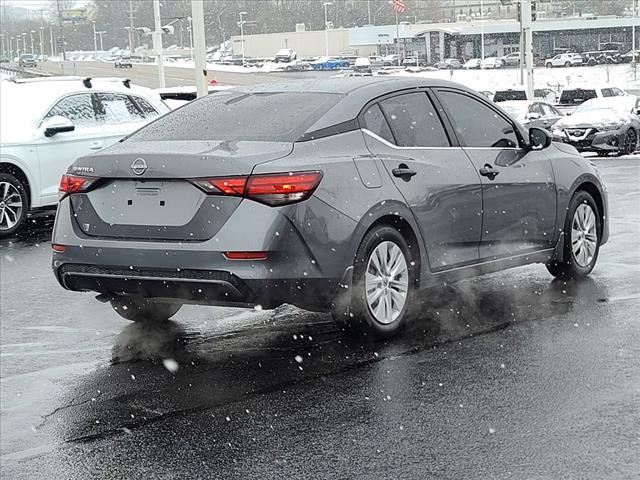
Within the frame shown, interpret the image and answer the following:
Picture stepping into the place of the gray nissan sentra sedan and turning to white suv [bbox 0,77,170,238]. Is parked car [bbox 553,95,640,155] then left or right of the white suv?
right

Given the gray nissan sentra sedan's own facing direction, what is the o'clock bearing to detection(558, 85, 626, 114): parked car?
The parked car is roughly at 11 o'clock from the gray nissan sentra sedan.

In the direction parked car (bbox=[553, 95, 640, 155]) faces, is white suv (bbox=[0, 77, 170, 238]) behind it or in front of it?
in front

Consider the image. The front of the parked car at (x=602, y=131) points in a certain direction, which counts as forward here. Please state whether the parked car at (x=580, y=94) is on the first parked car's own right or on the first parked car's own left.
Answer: on the first parked car's own right

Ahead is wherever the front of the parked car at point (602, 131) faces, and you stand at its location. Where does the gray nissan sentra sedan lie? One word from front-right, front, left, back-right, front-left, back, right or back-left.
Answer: front-left

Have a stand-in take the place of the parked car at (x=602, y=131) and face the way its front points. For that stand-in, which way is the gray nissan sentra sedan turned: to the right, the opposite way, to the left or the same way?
the opposite way

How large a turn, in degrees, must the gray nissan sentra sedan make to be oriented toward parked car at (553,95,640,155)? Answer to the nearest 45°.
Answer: approximately 45° to its left

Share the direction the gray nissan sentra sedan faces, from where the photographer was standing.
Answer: facing away from the viewer and to the right of the viewer

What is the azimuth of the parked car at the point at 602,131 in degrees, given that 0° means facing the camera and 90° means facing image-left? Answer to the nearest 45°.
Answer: approximately 45°
